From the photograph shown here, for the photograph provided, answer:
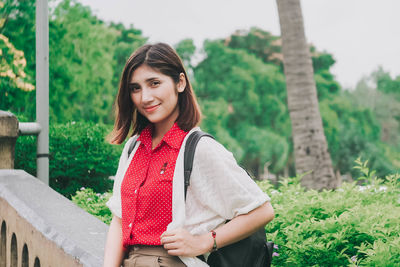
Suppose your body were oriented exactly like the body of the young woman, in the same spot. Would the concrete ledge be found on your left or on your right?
on your right

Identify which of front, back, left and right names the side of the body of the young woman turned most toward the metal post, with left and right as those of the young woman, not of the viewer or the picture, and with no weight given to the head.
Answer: right

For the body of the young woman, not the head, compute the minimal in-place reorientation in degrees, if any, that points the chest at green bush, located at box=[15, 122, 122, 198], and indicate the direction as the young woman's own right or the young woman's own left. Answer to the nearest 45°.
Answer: approximately 135° to the young woman's own right

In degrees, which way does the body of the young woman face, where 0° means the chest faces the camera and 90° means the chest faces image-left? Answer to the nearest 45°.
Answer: approximately 45°
